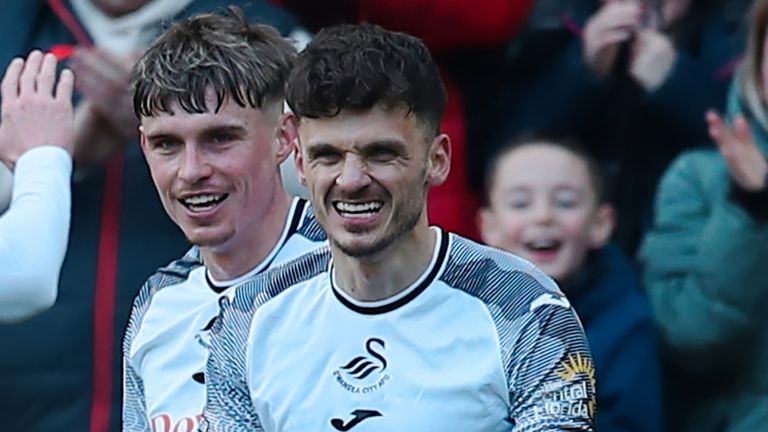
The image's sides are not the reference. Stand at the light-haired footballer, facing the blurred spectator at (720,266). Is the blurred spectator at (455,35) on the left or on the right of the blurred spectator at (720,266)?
left

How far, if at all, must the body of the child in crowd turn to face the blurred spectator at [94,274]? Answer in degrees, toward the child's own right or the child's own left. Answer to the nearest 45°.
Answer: approximately 90° to the child's own right

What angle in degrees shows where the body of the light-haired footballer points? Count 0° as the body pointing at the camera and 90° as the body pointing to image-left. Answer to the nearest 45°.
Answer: approximately 45°

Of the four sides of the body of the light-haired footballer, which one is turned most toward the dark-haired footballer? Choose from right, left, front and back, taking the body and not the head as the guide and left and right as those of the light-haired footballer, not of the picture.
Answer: left

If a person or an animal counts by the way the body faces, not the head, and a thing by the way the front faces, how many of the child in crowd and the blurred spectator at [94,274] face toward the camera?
2

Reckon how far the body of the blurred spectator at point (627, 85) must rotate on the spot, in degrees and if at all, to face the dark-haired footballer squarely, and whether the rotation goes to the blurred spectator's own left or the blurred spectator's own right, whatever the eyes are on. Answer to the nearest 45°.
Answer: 0° — they already face them

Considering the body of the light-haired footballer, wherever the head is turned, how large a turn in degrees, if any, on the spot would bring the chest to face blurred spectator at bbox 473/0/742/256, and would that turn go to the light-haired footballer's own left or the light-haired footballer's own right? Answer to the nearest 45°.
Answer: approximately 180°
